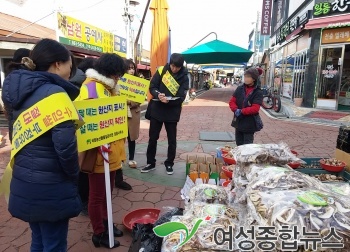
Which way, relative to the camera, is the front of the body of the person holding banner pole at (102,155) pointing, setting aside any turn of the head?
to the viewer's right

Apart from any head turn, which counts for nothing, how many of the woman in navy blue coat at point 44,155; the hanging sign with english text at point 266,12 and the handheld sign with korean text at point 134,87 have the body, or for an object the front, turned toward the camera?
2

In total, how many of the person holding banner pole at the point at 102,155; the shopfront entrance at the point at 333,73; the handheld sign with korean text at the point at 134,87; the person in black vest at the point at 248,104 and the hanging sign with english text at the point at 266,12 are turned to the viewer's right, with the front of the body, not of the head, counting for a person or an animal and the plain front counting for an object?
1

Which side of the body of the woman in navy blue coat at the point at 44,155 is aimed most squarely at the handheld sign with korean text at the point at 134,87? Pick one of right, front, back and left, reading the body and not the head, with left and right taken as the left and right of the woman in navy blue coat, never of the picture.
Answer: front

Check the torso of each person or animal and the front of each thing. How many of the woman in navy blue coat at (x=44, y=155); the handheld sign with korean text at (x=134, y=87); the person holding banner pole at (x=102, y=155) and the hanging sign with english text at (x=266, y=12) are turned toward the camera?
2

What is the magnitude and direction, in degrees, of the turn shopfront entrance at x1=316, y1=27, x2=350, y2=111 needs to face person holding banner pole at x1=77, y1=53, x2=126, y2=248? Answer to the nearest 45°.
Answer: approximately 45° to its left

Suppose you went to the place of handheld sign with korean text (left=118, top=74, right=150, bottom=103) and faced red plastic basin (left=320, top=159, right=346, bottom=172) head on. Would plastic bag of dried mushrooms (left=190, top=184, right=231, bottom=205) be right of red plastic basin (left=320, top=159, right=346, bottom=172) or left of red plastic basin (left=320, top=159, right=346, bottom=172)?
right

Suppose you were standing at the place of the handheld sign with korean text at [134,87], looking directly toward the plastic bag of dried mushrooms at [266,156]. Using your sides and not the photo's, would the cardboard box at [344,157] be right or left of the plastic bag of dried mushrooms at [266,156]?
left

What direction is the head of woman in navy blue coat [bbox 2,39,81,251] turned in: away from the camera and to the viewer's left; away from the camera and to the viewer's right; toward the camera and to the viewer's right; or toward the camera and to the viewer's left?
away from the camera and to the viewer's right

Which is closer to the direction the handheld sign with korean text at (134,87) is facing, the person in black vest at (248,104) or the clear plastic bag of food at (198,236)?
the clear plastic bag of food

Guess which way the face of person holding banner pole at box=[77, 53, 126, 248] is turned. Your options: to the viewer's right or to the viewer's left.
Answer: to the viewer's right

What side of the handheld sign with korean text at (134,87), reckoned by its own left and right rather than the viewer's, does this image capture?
front

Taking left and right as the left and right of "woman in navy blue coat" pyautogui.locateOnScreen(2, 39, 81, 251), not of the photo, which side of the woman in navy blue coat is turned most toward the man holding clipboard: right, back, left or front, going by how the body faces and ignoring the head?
front

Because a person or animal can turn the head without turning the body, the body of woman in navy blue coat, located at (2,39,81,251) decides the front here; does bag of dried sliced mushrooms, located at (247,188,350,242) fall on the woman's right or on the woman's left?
on the woman's right

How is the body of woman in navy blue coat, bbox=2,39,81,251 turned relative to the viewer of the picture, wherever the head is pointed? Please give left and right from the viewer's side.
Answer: facing away from the viewer and to the right of the viewer
